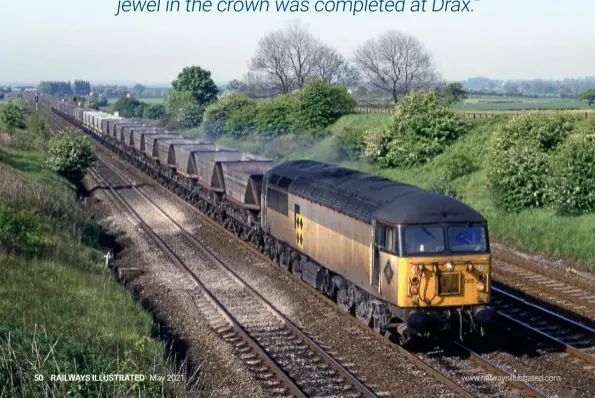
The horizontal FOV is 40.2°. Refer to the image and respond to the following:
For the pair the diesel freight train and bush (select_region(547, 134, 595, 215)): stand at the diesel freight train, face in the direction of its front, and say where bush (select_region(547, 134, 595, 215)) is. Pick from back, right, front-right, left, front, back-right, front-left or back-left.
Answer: left

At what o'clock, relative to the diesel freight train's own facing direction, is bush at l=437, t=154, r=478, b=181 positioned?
The bush is roughly at 8 o'clock from the diesel freight train.

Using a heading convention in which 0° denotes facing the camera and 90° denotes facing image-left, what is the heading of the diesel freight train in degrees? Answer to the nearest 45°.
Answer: approximately 315°

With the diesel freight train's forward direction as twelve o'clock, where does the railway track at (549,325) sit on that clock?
The railway track is roughly at 10 o'clock from the diesel freight train.

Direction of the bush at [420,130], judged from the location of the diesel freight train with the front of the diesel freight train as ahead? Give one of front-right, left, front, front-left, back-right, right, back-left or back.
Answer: back-left

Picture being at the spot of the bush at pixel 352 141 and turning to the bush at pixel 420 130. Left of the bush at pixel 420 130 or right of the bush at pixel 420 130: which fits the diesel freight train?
right

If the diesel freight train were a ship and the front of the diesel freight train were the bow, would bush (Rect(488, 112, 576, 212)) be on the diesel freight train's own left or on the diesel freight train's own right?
on the diesel freight train's own left

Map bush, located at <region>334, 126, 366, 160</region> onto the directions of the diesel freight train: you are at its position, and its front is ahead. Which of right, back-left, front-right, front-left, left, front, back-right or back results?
back-left
